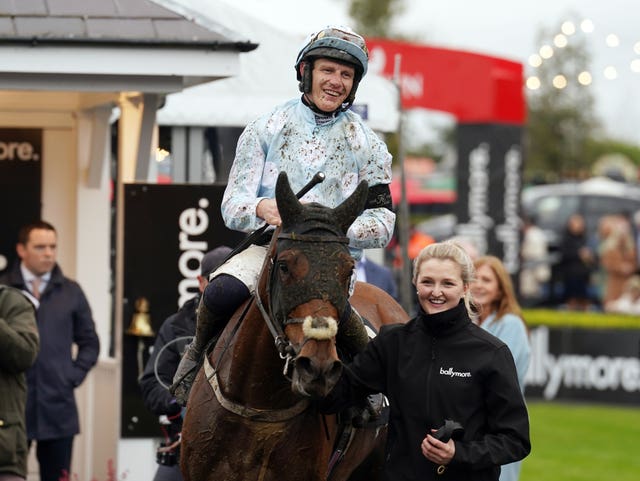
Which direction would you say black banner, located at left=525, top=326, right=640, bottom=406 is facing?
toward the camera

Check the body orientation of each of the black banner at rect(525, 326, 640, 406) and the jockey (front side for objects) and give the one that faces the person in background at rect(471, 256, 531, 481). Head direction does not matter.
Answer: the black banner

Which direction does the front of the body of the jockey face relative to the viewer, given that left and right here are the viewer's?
facing the viewer

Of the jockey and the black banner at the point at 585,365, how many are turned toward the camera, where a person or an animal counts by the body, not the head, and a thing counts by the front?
2

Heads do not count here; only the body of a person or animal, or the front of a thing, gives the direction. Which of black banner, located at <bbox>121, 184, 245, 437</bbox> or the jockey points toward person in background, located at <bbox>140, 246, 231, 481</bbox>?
the black banner

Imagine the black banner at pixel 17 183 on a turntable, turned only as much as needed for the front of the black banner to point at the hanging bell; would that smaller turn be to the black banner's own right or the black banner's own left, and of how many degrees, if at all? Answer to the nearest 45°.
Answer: approximately 45° to the black banner's own left

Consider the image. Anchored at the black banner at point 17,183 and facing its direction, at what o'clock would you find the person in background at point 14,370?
The person in background is roughly at 12 o'clock from the black banner.

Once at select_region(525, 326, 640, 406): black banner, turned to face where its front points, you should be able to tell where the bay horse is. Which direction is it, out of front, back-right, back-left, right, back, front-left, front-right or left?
front

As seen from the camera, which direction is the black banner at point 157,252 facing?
toward the camera

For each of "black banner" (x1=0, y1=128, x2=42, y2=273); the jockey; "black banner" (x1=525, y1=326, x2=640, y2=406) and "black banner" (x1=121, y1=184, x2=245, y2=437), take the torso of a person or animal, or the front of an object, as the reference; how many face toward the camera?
4

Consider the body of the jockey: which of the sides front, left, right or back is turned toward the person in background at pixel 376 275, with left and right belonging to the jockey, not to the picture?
back
